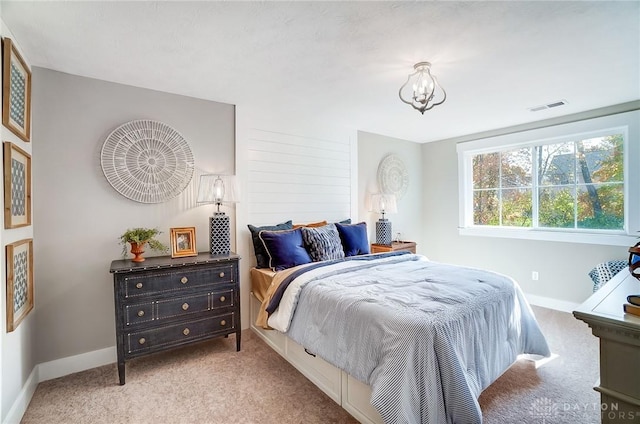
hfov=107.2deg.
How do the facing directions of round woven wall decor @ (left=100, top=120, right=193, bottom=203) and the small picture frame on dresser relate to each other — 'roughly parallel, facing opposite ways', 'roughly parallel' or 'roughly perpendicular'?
roughly parallel

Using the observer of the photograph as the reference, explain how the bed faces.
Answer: facing the viewer and to the right of the viewer

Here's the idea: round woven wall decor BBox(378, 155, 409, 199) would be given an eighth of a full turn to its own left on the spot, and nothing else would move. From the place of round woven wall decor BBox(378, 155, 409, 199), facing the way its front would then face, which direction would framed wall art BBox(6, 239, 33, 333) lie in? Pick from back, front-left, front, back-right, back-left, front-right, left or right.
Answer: back-right

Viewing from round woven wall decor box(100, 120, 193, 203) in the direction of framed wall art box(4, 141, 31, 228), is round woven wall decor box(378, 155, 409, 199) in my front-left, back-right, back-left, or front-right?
back-left

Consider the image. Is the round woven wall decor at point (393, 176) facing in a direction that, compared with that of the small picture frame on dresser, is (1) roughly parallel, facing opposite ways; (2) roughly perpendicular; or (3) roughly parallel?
roughly parallel

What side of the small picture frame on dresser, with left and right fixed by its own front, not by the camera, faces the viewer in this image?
front

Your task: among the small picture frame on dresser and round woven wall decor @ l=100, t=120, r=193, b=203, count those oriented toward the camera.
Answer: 2

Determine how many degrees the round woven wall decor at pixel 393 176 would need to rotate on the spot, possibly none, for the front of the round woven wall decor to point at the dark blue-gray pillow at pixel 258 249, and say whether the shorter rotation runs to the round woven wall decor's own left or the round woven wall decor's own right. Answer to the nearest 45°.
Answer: approximately 90° to the round woven wall decor's own right

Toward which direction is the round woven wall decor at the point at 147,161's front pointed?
toward the camera

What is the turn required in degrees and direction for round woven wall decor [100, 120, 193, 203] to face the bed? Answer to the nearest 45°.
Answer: approximately 45° to its left

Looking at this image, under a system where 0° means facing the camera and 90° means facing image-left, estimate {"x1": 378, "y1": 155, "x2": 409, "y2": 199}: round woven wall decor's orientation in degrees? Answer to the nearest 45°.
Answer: approximately 315°

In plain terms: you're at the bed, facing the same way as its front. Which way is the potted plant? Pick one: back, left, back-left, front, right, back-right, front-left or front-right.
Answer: back-right
